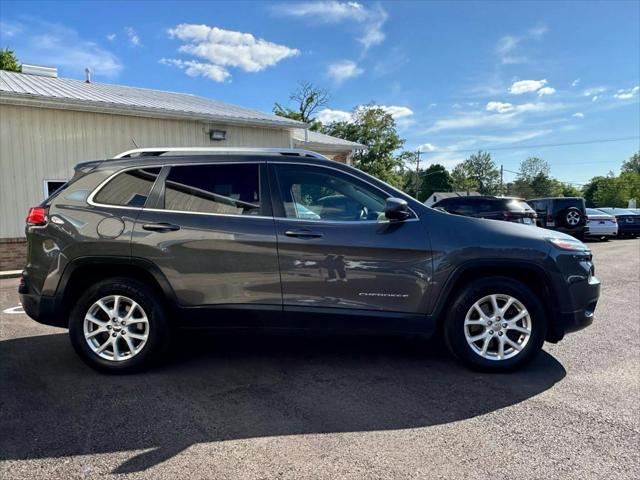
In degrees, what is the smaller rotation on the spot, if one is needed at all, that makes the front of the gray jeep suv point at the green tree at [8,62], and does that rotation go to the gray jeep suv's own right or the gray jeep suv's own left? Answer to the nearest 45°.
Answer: approximately 135° to the gray jeep suv's own left

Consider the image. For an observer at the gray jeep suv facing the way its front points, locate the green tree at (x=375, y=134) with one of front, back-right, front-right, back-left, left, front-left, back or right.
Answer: left

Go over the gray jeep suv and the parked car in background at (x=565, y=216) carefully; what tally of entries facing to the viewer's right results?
1

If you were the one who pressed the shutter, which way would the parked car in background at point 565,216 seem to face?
facing away from the viewer and to the left of the viewer

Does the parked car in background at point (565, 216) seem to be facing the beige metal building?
no

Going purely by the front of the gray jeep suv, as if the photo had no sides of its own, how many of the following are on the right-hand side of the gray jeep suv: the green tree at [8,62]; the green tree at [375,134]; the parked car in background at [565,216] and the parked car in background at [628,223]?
0

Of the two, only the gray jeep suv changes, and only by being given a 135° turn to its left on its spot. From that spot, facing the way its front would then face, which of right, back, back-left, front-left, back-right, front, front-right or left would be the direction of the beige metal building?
front

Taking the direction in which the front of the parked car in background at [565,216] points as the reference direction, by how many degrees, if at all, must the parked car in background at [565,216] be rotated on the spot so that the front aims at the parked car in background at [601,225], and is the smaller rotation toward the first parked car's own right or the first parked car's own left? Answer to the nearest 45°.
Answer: approximately 90° to the first parked car's own right

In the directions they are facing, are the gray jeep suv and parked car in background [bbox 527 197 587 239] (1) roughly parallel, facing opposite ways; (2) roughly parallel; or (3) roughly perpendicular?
roughly perpendicular

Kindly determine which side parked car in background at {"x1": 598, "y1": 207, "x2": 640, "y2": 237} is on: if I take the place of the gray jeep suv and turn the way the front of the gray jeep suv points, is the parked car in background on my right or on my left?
on my left

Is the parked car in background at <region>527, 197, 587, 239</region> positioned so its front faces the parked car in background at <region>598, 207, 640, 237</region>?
no

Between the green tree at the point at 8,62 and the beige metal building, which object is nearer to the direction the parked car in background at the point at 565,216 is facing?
the green tree

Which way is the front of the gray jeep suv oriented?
to the viewer's right

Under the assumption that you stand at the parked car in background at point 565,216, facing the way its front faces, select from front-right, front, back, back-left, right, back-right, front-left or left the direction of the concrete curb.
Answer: left

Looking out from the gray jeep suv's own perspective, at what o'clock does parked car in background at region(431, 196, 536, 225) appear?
The parked car in background is roughly at 10 o'clock from the gray jeep suv.
